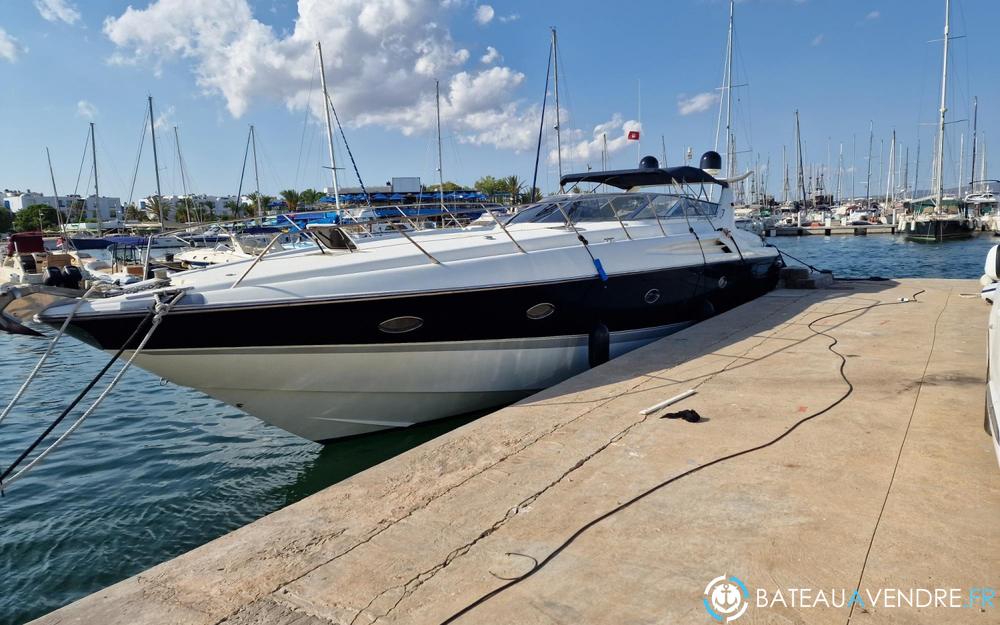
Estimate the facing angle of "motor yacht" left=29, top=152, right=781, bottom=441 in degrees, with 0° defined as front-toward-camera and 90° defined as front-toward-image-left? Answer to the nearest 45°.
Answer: approximately 45°

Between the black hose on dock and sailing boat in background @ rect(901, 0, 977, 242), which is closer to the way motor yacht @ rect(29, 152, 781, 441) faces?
the black hose on dock

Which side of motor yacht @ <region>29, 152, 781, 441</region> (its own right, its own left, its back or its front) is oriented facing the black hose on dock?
left

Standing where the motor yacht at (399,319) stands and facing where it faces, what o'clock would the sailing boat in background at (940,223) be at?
The sailing boat in background is roughly at 6 o'clock from the motor yacht.
